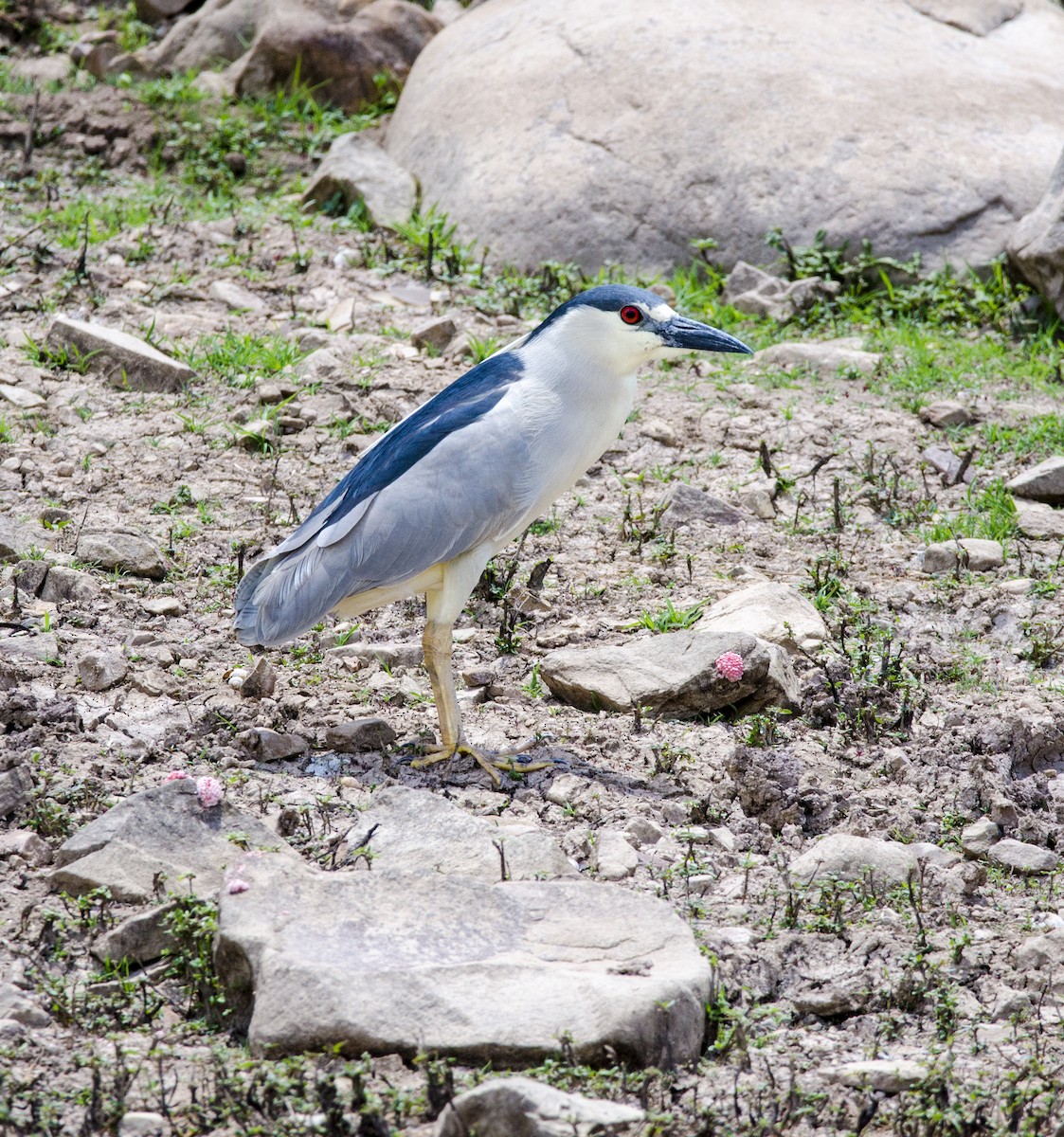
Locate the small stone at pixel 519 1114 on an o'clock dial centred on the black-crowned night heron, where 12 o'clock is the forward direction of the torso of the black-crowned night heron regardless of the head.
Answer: The small stone is roughly at 3 o'clock from the black-crowned night heron.

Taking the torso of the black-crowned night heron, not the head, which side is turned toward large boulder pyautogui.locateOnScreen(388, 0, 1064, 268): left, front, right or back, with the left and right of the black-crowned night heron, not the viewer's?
left

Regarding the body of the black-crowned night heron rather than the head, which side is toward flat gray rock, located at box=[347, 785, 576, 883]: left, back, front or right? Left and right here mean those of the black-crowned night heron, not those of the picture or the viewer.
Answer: right

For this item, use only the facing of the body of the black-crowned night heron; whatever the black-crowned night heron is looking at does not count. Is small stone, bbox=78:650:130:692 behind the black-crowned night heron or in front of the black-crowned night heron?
behind

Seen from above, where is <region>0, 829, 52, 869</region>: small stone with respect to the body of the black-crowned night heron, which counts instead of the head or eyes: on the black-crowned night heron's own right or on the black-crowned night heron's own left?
on the black-crowned night heron's own right

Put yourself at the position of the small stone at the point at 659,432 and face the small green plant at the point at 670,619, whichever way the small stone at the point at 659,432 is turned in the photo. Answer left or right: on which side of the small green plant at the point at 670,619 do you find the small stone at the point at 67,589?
right

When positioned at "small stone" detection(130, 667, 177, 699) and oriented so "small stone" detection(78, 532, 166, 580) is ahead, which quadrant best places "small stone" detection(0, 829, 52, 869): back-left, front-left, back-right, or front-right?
back-left

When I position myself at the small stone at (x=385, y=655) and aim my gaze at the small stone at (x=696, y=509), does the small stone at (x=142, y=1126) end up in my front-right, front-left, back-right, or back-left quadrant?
back-right

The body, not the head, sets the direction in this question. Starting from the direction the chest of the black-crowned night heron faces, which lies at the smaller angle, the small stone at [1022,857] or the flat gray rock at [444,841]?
the small stone

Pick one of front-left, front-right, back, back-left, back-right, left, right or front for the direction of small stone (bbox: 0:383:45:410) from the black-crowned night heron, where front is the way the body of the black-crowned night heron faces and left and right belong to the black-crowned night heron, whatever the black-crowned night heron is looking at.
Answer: back-left

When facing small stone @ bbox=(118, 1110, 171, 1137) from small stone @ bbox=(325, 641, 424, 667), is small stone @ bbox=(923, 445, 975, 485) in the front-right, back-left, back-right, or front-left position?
back-left

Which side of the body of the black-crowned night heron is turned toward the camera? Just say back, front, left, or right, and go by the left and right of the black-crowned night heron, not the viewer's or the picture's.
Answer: right
